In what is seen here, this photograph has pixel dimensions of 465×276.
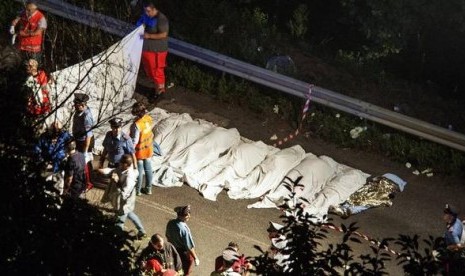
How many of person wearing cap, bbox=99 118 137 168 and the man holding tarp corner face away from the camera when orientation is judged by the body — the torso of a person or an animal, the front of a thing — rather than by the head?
0

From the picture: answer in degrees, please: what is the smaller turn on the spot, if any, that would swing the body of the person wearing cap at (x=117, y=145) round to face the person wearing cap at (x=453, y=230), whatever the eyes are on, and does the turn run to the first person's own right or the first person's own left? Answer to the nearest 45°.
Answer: approximately 90° to the first person's own left

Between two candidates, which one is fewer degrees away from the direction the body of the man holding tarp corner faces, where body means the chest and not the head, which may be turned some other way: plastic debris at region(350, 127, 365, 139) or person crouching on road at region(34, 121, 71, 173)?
the person crouching on road

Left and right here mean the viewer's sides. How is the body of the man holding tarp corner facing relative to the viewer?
facing the viewer and to the left of the viewer

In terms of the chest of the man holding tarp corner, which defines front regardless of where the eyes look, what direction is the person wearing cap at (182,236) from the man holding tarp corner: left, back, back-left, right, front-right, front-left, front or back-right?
front-left

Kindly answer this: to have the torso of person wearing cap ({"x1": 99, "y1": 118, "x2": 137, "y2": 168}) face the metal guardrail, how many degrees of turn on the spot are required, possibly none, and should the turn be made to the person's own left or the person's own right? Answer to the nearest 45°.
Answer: approximately 135° to the person's own left

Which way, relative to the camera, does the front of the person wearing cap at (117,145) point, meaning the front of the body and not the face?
toward the camera
